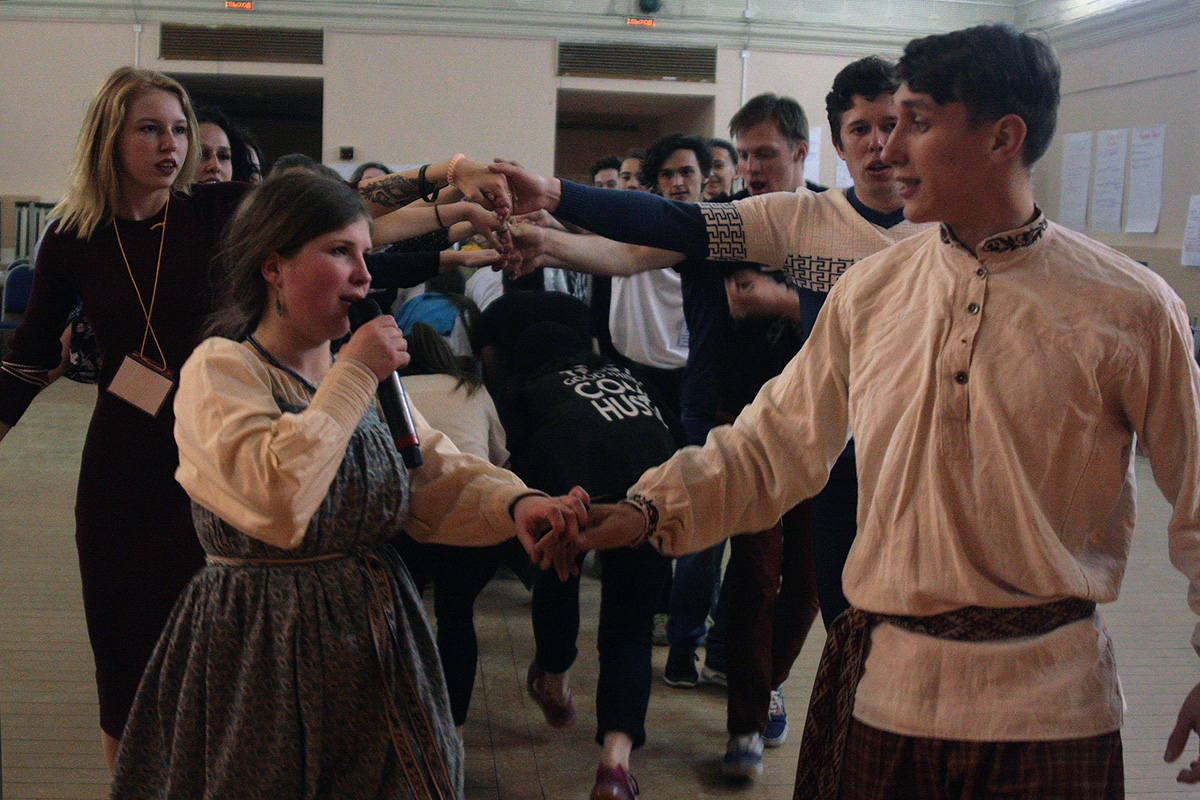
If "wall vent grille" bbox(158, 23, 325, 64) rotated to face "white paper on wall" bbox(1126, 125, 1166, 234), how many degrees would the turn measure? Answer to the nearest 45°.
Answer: approximately 45° to its left

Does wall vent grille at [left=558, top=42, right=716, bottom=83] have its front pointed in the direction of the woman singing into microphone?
yes

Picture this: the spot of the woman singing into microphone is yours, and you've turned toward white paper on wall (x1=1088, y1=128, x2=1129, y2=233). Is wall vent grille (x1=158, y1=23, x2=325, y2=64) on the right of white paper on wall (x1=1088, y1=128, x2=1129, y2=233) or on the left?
left

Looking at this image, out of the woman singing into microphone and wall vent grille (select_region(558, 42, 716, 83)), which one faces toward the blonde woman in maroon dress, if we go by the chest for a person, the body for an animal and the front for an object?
the wall vent grille

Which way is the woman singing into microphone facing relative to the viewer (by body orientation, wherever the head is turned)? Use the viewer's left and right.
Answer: facing the viewer and to the right of the viewer

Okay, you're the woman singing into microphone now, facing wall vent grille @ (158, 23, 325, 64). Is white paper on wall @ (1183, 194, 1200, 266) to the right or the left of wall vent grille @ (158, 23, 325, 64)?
right

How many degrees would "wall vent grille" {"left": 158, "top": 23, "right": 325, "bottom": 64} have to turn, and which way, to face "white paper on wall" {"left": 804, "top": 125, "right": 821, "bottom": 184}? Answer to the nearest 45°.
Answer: approximately 90° to its left

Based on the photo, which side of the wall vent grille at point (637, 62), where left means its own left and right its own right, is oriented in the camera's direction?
front

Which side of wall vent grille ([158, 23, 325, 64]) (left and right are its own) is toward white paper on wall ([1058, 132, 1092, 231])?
left

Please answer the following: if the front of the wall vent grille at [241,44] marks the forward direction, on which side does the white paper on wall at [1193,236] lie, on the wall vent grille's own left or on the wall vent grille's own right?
on the wall vent grille's own left

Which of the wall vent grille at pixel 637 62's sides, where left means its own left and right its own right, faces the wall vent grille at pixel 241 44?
right

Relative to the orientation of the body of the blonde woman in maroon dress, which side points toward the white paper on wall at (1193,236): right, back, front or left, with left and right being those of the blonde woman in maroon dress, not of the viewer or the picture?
left

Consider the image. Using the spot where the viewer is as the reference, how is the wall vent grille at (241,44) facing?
facing the viewer

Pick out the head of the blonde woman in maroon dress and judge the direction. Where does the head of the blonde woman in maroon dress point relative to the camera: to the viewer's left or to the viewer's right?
to the viewer's right

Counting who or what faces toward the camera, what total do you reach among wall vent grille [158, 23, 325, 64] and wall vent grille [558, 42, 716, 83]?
2

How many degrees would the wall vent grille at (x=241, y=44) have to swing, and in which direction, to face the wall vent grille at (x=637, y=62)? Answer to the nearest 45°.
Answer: approximately 90° to its left

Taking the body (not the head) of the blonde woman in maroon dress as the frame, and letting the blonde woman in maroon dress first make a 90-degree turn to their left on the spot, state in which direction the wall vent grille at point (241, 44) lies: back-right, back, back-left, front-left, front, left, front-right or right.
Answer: front-left

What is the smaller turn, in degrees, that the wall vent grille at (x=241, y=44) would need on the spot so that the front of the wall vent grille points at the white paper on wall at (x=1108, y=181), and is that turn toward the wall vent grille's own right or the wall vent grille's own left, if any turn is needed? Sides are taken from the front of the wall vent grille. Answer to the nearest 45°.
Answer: approximately 45° to the wall vent grille's own left
